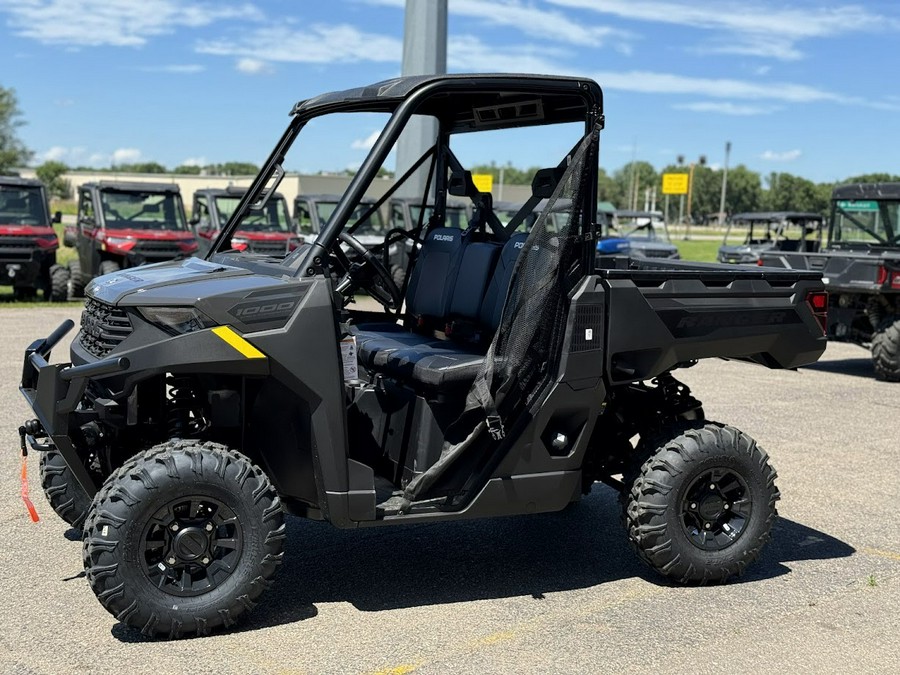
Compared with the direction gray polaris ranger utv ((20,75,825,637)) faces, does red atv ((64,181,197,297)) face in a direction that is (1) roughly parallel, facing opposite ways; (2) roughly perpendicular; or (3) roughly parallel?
roughly perpendicular

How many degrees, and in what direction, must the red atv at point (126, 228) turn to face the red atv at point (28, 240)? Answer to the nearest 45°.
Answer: approximately 90° to its right

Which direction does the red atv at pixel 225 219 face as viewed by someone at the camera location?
facing the viewer and to the right of the viewer

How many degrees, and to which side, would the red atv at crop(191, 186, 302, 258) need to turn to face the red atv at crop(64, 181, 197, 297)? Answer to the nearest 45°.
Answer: approximately 90° to its right

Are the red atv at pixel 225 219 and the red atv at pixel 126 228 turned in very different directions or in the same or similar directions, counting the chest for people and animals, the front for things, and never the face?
same or similar directions

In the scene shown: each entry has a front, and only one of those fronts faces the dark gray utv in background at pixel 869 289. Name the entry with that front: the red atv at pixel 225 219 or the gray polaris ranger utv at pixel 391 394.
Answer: the red atv

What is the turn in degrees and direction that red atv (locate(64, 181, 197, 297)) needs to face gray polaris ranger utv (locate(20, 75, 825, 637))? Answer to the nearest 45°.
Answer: approximately 45° to its right

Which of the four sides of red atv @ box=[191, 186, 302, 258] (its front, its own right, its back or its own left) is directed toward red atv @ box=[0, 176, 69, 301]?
right

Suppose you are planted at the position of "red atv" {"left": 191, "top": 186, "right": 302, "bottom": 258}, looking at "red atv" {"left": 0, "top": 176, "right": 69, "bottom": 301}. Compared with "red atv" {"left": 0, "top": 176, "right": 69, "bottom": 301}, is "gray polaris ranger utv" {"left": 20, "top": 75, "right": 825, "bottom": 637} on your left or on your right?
left

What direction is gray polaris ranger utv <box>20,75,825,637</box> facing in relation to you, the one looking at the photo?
facing the viewer and to the left of the viewer

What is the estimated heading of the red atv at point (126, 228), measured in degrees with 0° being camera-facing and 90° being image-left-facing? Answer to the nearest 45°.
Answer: approximately 315°

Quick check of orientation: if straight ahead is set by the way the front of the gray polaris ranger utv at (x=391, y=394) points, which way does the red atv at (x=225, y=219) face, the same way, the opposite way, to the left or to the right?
to the left

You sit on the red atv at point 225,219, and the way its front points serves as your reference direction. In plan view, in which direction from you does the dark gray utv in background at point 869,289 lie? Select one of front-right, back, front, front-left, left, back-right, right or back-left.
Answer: front
